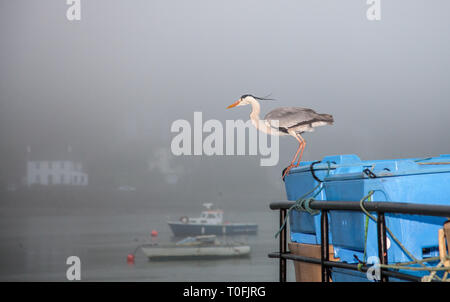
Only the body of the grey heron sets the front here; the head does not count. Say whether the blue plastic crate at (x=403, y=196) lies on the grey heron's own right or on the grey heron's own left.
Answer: on the grey heron's own left

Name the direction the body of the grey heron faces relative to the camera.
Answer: to the viewer's left

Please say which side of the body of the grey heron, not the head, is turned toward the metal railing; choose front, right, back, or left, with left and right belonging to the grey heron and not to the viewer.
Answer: left
